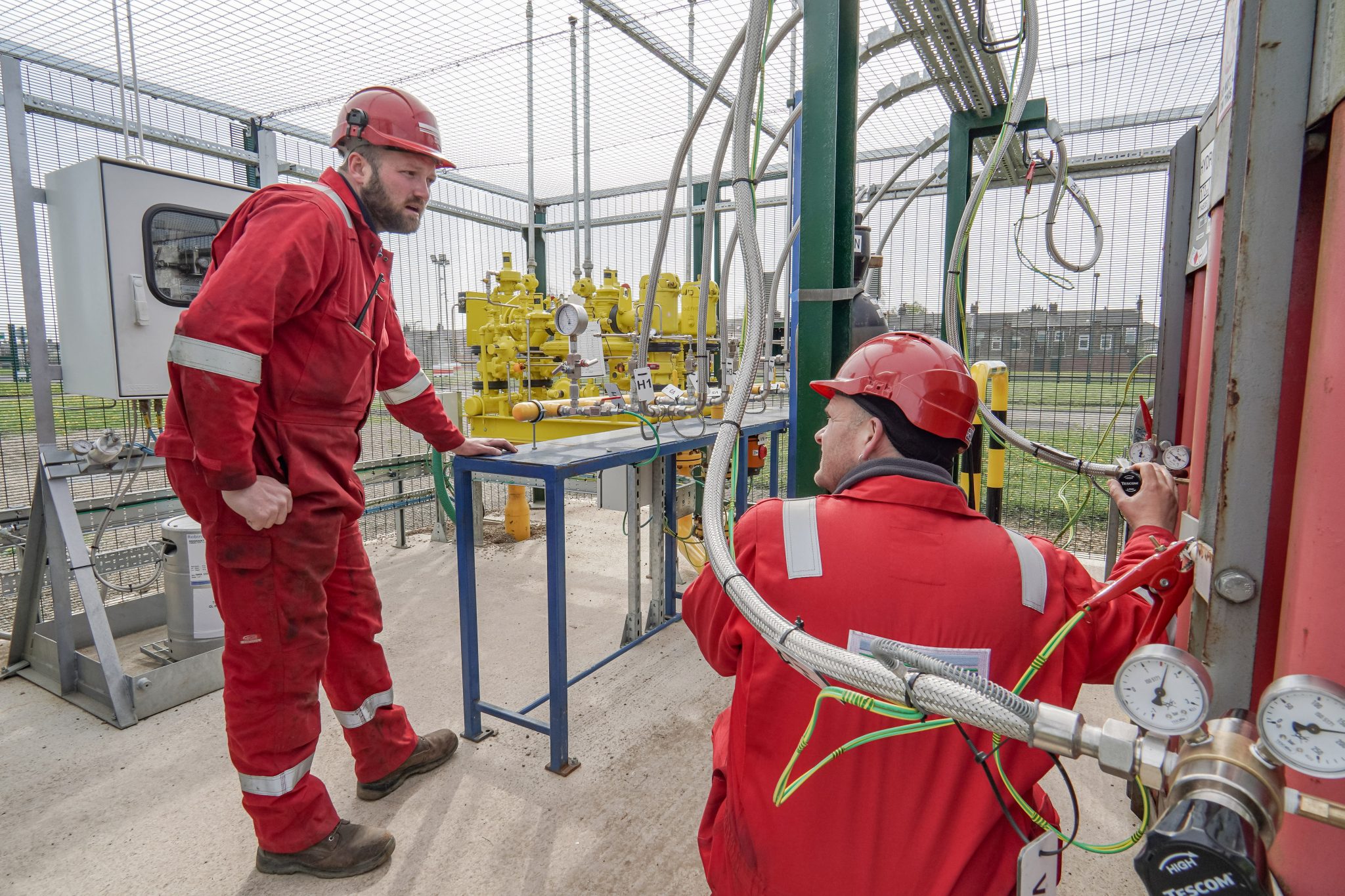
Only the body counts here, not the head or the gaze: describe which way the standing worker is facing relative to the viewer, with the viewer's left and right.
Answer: facing to the right of the viewer

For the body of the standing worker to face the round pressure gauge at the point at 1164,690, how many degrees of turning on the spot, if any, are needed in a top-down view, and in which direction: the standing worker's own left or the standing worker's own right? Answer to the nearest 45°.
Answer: approximately 45° to the standing worker's own right

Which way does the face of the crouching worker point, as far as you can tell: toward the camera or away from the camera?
away from the camera

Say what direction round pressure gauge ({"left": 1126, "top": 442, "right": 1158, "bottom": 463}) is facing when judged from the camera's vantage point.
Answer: facing the viewer

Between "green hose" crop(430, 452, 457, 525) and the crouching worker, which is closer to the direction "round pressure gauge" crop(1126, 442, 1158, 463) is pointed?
the crouching worker

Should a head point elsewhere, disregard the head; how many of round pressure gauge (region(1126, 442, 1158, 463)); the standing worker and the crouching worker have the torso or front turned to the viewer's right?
1

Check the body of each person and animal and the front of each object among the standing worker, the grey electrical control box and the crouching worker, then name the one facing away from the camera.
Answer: the crouching worker

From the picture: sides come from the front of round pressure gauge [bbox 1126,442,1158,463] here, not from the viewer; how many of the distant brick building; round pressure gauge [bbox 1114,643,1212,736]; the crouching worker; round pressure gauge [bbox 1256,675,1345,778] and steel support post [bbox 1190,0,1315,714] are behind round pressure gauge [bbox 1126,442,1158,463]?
1

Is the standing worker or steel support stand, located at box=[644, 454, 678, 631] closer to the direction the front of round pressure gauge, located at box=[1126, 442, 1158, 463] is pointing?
the standing worker

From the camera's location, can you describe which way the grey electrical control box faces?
facing the viewer and to the right of the viewer

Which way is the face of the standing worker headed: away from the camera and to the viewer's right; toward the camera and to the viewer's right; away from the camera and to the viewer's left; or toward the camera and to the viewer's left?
toward the camera and to the viewer's right

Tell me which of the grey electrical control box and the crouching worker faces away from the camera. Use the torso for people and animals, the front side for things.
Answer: the crouching worker

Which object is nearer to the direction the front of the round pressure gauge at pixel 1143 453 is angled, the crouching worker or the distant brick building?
the crouching worker

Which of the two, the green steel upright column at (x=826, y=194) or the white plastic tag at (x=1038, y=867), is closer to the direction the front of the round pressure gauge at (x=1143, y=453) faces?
the white plastic tag

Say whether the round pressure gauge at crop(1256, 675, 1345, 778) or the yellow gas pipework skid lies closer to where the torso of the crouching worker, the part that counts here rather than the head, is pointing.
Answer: the yellow gas pipework skid

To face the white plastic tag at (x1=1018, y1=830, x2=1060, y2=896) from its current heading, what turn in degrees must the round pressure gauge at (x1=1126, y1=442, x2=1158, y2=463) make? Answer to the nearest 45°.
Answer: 0° — it already faces it

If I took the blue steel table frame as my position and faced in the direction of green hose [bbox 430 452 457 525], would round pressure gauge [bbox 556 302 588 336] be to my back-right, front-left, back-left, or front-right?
front-right

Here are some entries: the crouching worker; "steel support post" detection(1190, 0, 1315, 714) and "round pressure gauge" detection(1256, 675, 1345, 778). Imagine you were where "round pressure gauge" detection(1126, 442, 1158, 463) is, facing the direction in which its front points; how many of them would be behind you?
0

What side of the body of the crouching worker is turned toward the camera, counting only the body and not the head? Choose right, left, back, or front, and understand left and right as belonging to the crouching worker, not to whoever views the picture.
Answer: back
